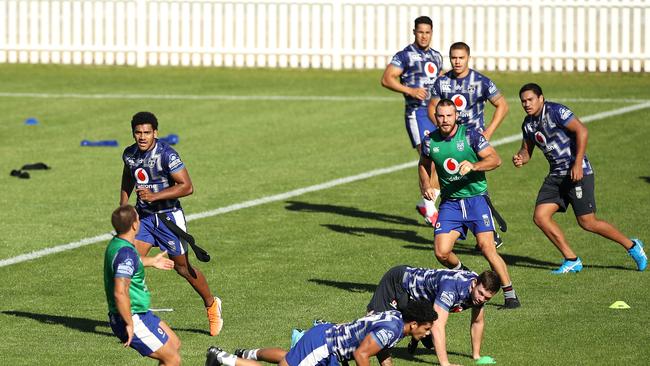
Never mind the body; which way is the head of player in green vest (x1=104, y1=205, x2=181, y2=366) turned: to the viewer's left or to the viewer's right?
to the viewer's right

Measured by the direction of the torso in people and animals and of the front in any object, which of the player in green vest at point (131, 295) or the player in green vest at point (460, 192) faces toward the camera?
the player in green vest at point (460, 192)

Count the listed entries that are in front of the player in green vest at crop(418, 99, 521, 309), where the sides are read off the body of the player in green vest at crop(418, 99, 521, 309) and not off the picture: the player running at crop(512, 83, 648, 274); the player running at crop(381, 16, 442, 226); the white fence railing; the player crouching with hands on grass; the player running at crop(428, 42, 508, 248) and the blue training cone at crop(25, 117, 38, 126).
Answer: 1

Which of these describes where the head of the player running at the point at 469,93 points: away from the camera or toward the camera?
toward the camera

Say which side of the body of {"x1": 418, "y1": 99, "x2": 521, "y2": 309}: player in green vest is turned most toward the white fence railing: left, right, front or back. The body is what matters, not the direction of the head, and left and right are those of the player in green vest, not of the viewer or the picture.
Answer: back

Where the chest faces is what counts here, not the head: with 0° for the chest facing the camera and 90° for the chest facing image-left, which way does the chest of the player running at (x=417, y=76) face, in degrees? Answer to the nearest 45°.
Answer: approximately 315°

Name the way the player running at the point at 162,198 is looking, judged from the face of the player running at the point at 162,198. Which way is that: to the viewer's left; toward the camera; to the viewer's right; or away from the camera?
toward the camera

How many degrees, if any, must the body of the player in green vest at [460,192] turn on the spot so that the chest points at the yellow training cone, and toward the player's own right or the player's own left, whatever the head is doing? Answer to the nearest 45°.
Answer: approximately 90° to the player's own left

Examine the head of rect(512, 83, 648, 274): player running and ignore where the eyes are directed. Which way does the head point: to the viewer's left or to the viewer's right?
to the viewer's left

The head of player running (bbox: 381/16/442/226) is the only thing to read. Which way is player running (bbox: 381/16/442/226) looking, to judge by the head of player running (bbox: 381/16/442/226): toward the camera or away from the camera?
toward the camera

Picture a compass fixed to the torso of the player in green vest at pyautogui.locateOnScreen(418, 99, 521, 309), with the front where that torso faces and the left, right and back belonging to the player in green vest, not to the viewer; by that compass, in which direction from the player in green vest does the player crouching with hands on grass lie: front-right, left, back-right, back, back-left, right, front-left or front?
front

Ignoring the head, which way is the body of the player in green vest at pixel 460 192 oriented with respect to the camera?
toward the camera
